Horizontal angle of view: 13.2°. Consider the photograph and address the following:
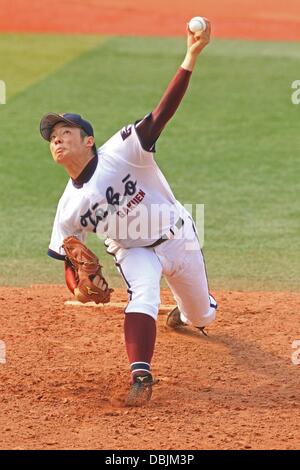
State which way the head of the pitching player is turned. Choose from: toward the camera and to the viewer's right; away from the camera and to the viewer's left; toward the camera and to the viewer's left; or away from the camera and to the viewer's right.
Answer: toward the camera and to the viewer's left

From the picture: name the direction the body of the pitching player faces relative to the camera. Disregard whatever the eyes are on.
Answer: toward the camera
